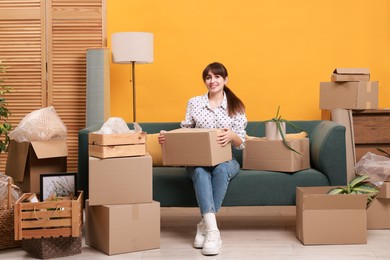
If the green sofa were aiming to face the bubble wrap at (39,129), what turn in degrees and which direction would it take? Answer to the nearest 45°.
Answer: approximately 90° to its right

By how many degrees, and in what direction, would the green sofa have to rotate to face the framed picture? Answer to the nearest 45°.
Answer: approximately 90° to its right

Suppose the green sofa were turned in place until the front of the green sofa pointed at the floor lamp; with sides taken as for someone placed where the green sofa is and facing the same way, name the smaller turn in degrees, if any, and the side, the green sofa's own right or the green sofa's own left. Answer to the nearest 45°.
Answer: approximately 135° to the green sofa's own right

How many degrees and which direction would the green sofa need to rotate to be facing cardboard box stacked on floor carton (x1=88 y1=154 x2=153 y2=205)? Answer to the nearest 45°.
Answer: approximately 45° to its right

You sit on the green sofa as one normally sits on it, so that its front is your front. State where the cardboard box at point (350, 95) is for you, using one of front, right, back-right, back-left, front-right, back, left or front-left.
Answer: back-left

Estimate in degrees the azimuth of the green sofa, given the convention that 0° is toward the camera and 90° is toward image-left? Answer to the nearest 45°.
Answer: approximately 0°

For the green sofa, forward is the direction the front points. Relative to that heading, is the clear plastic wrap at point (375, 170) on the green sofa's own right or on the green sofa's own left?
on the green sofa's own left

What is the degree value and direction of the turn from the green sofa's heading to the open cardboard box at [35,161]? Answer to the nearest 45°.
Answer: approximately 90° to its right
